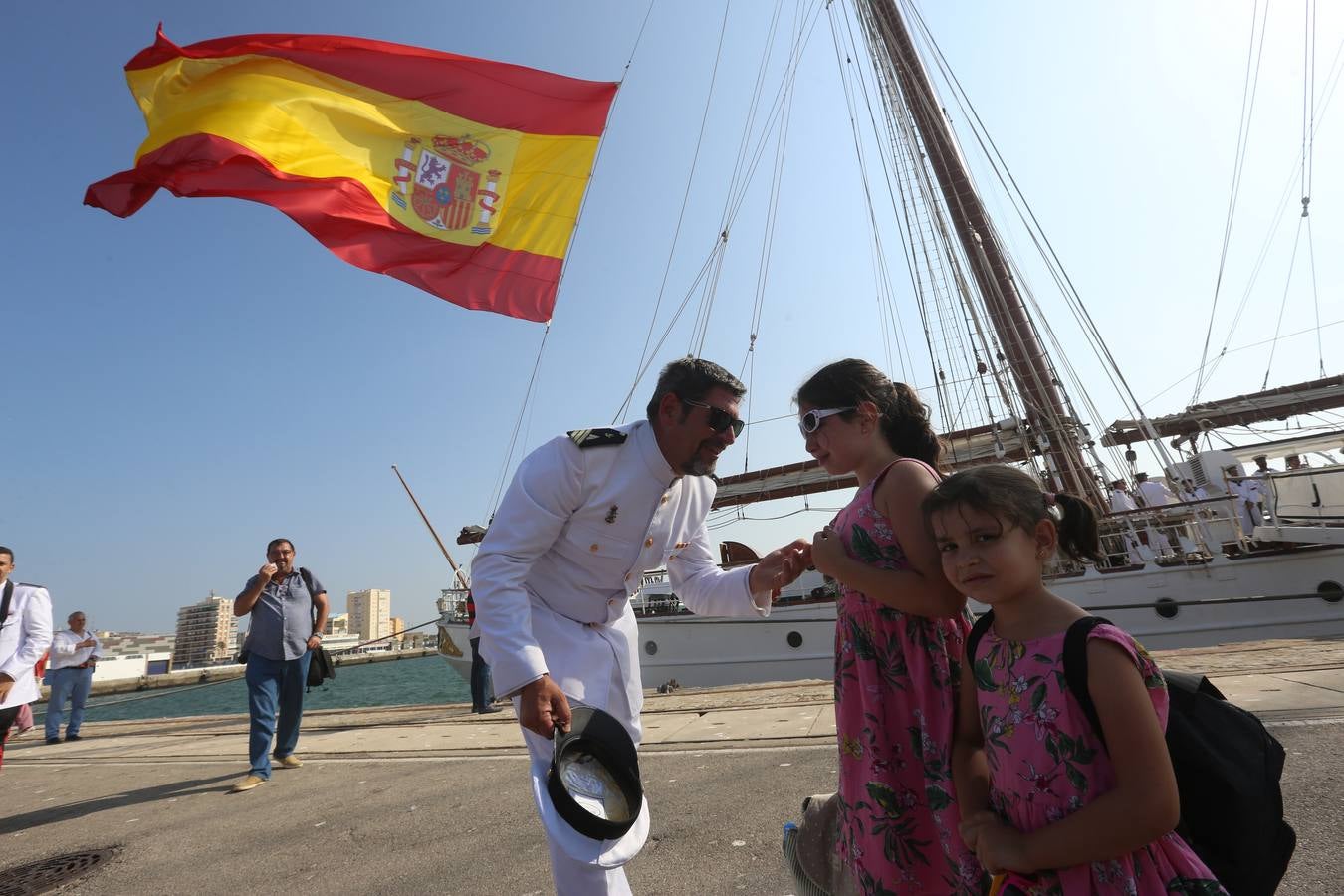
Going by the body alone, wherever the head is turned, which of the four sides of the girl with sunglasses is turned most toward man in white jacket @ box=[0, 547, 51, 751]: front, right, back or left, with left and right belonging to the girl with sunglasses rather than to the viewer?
front

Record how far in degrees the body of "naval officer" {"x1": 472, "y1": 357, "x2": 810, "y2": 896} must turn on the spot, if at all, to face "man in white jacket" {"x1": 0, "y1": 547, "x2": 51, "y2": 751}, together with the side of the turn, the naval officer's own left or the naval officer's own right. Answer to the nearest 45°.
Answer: approximately 180°

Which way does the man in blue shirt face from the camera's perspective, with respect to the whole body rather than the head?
toward the camera

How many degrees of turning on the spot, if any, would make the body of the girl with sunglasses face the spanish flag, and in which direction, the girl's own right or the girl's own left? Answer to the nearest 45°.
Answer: approximately 45° to the girl's own right

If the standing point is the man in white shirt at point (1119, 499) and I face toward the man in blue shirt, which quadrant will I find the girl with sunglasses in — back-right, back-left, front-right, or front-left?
front-left

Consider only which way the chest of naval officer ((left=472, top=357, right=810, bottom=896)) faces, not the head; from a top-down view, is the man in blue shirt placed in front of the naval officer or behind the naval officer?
behind

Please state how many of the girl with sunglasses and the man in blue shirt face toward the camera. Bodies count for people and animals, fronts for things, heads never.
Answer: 1

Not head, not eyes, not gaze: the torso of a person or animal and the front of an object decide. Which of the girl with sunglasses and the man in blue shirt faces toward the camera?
the man in blue shirt

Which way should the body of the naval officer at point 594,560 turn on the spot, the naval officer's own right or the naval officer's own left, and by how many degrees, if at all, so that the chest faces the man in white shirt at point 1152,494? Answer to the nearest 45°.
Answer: approximately 90° to the naval officer's own left

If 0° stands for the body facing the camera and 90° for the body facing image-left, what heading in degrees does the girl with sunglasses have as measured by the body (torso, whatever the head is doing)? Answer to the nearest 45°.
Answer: approximately 90°

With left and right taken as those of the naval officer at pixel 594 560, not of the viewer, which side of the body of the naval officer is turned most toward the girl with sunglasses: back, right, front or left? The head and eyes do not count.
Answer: front

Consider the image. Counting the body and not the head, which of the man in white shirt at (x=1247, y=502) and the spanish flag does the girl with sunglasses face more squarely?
the spanish flag
